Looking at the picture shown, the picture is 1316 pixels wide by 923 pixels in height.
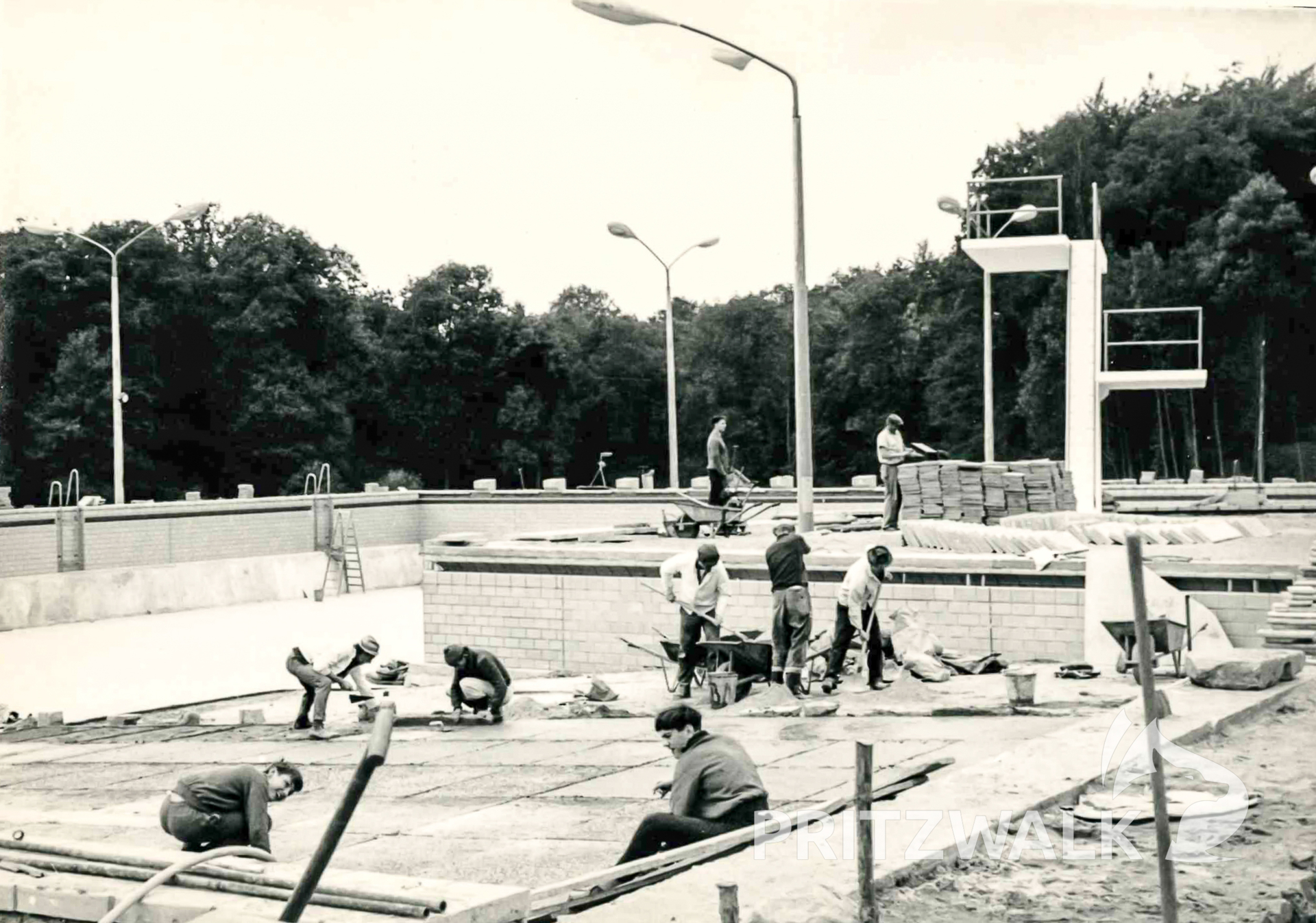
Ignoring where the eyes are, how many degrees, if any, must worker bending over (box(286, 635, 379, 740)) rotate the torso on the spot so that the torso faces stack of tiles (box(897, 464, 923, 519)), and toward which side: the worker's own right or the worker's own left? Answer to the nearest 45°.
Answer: approximately 45° to the worker's own left

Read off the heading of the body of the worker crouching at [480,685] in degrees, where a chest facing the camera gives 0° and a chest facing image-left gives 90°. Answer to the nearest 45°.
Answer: approximately 45°

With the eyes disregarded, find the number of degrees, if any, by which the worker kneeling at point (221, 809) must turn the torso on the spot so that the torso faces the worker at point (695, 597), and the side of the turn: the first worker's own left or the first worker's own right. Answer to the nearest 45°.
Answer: approximately 45° to the first worker's own left

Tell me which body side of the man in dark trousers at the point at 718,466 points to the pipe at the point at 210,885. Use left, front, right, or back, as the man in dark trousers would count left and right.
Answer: right

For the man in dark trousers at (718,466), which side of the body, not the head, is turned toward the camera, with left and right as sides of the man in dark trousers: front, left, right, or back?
right

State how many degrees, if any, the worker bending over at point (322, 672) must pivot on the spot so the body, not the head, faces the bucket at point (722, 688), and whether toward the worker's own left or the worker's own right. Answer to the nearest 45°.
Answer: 0° — they already face it

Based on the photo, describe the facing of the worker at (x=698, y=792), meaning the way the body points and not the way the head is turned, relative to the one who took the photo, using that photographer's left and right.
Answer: facing to the left of the viewer

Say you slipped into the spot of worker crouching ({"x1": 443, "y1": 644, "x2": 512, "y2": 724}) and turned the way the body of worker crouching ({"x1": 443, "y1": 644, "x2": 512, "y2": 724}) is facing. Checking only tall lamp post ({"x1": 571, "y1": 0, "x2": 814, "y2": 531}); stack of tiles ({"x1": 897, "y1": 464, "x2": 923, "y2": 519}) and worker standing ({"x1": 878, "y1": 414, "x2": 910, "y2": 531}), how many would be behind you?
3

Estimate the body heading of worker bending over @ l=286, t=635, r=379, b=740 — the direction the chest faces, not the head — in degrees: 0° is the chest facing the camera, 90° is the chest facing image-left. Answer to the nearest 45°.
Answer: approximately 270°

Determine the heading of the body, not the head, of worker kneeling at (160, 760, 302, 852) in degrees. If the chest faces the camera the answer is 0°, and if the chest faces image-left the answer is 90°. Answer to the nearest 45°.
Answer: approximately 270°

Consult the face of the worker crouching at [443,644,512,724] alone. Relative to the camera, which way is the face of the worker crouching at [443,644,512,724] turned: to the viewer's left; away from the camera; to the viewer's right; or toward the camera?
to the viewer's left
